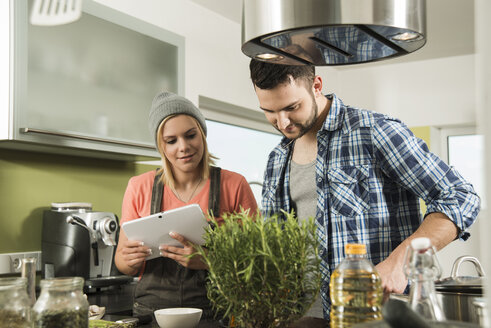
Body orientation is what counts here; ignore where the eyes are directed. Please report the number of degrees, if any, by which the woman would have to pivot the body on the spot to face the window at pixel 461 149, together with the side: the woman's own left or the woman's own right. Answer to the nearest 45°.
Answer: approximately 135° to the woman's own left

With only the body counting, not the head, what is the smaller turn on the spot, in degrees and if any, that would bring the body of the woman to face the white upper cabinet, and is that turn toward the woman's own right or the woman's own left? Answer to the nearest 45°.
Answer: approximately 135° to the woman's own right

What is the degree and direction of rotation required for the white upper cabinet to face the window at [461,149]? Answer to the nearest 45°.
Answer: approximately 90° to its left

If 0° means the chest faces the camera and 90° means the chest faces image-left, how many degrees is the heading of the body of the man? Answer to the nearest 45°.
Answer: approximately 45°

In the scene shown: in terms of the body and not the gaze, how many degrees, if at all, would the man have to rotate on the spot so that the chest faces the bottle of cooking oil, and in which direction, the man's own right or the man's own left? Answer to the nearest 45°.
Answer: approximately 45° to the man's own left

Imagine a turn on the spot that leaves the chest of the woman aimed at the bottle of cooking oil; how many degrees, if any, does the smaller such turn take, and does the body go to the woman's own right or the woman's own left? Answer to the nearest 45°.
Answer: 0° — they already face it
